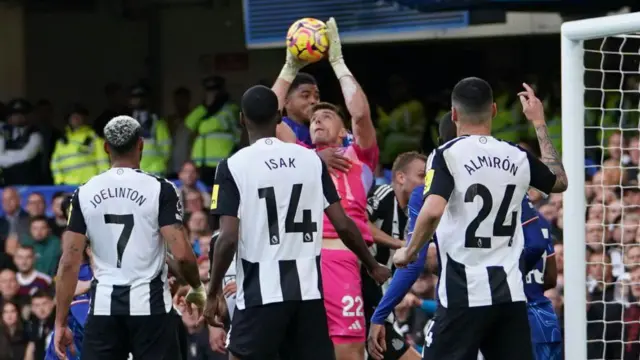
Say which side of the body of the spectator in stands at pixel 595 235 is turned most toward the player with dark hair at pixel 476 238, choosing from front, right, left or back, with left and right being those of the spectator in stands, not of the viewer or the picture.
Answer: front

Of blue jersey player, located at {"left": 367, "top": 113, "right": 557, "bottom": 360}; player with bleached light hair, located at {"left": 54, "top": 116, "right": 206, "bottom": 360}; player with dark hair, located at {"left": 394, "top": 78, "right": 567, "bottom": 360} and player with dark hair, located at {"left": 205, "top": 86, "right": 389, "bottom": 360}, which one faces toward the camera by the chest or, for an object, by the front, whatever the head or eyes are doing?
the blue jersey player

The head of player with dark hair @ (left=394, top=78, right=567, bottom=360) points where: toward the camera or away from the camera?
away from the camera

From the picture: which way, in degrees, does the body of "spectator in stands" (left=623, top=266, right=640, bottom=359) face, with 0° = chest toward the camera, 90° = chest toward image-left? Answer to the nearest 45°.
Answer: approximately 0°

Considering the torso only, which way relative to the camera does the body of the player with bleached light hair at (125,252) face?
away from the camera

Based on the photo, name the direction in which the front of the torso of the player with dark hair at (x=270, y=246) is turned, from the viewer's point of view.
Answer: away from the camera

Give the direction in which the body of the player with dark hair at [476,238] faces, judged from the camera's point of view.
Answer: away from the camera

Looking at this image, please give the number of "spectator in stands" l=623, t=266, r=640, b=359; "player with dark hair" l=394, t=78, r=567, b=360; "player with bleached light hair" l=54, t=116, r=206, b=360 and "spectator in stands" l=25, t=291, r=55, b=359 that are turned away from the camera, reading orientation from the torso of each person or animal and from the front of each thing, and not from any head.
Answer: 2

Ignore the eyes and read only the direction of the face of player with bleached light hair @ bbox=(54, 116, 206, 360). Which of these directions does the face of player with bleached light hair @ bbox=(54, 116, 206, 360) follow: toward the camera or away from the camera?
away from the camera
